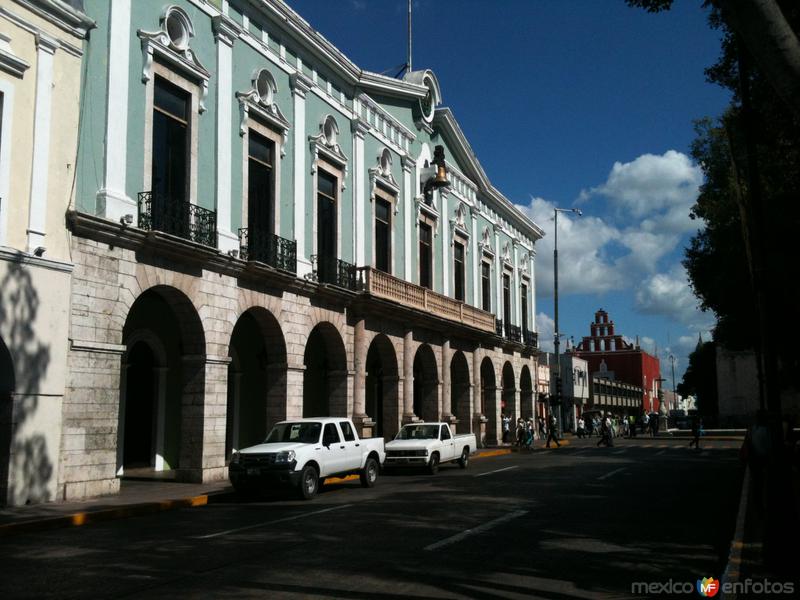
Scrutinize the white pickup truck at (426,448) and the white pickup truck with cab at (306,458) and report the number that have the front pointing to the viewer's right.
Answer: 0

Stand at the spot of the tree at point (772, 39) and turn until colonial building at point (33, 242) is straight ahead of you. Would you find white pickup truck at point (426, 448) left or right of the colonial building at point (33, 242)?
right

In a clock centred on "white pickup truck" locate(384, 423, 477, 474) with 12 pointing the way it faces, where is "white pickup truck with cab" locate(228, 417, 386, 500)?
The white pickup truck with cab is roughly at 11 o'clock from the white pickup truck.

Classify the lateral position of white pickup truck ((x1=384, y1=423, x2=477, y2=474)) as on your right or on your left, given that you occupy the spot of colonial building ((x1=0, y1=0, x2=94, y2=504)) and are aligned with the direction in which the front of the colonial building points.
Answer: on your left

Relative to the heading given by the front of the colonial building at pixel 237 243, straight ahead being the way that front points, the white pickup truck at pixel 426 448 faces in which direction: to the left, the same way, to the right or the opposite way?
to the right

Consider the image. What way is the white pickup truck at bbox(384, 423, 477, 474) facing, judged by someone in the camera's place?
facing the viewer and to the left of the viewer

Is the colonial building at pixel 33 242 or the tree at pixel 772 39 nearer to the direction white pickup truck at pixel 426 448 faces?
the colonial building

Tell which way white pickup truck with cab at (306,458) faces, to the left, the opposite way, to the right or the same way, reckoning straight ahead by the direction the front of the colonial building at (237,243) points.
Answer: to the right

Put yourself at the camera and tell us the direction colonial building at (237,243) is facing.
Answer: facing the viewer and to the right of the viewer

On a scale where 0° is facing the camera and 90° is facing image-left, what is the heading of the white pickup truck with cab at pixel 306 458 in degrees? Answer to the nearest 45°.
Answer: approximately 45°
